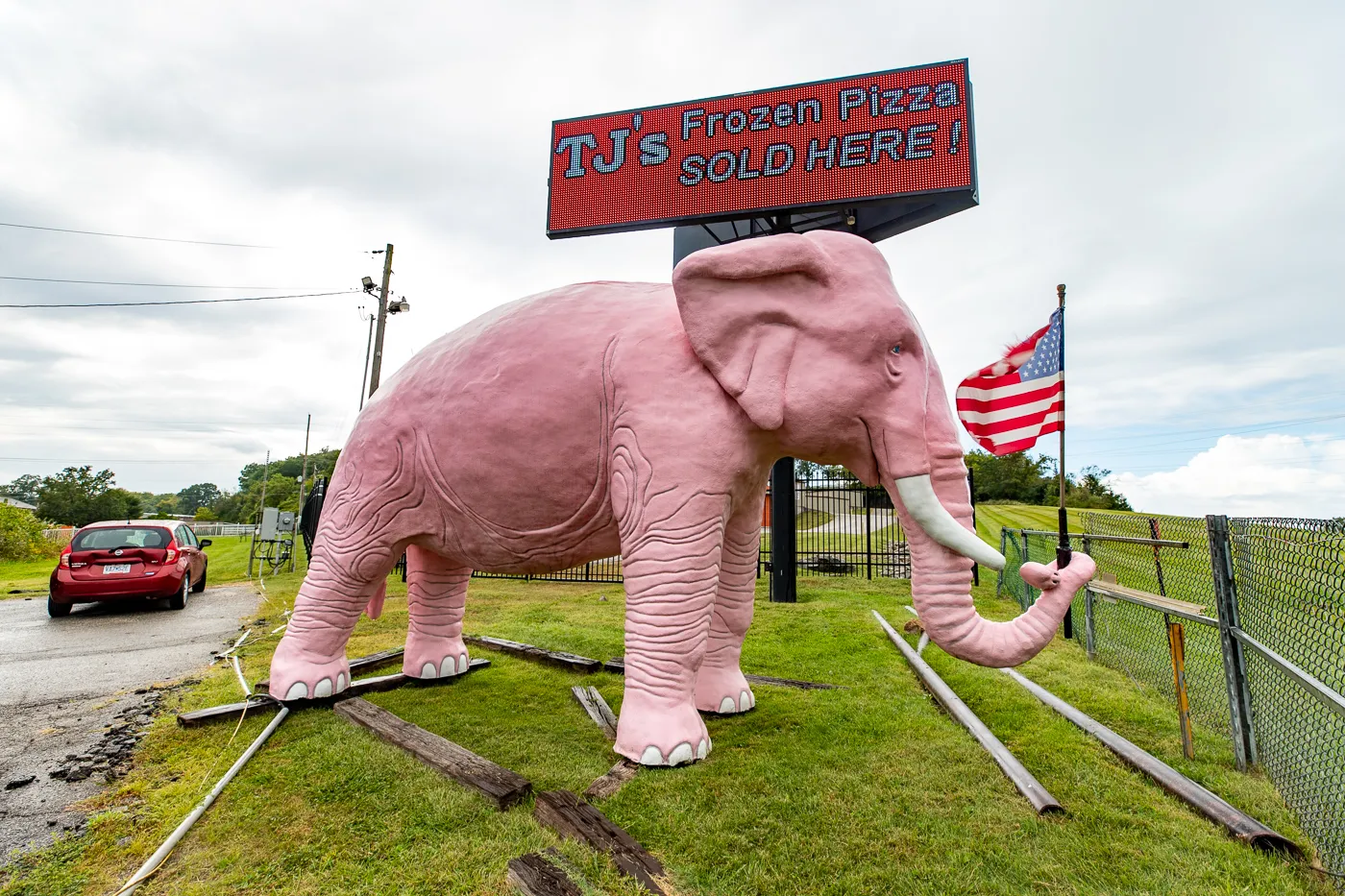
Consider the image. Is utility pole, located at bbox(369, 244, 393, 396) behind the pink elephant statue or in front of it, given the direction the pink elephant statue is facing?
behind

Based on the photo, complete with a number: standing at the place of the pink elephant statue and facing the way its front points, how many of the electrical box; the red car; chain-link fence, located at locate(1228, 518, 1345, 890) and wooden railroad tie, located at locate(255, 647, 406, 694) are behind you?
3

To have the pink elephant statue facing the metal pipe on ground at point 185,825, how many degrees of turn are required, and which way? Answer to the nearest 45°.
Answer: approximately 135° to its right

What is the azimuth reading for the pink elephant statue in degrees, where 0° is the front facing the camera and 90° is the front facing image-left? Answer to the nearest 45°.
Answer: approximately 315°

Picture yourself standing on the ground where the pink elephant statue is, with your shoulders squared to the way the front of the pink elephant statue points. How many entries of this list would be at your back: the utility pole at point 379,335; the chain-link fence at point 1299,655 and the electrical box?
2

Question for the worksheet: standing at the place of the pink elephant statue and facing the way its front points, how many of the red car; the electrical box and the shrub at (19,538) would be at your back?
3

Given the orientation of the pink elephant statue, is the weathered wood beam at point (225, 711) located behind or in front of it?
behind

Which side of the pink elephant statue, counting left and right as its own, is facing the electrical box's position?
back

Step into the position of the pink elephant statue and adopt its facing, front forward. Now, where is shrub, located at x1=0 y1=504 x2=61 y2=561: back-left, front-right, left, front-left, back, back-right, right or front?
back

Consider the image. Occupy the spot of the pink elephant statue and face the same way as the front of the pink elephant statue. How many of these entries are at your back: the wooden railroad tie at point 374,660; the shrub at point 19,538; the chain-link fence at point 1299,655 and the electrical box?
3
